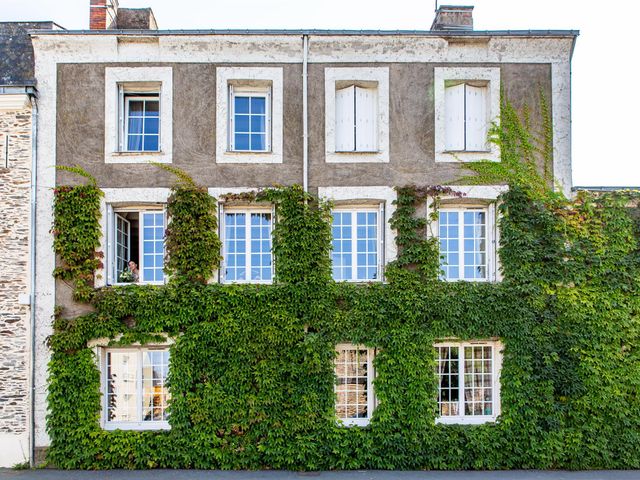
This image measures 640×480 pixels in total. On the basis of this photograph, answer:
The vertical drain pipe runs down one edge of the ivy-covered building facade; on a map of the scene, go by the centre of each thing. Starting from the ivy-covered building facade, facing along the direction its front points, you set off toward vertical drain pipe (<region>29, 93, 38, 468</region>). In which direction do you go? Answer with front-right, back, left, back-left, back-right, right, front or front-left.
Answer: right

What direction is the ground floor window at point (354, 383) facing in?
toward the camera

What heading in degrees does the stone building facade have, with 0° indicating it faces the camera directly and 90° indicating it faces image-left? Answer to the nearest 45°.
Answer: approximately 0°

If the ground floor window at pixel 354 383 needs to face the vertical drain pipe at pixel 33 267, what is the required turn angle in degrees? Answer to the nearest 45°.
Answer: approximately 90° to its right
